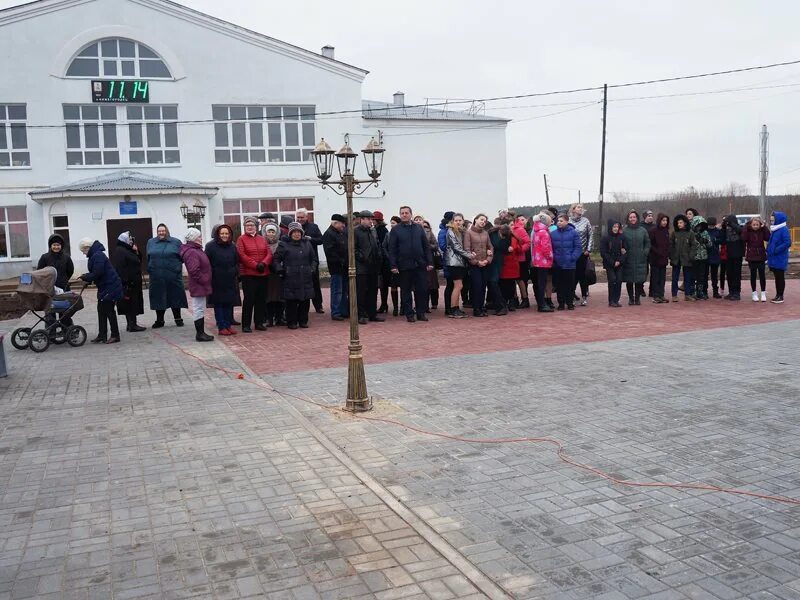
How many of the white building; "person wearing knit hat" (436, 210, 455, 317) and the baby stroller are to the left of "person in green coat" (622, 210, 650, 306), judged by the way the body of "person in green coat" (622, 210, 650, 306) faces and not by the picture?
0

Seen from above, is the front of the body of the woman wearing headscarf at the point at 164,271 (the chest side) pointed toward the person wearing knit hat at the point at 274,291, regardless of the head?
no

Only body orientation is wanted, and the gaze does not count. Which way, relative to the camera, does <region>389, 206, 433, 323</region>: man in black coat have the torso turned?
toward the camera

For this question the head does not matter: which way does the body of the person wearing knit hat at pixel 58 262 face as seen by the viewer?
toward the camera

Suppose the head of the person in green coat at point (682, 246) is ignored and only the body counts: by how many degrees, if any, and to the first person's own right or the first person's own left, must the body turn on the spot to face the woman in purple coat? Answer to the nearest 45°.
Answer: approximately 45° to the first person's own right

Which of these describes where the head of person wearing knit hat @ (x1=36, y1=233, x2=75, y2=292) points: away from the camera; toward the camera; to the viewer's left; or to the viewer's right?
toward the camera

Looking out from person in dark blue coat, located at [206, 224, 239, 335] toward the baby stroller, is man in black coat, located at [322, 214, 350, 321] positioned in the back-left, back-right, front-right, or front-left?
back-right

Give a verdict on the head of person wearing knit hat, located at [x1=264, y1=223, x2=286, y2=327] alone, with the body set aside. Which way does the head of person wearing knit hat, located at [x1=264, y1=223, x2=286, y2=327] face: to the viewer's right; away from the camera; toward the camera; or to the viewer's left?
toward the camera

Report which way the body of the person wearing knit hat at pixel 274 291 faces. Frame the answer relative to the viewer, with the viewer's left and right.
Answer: facing the viewer

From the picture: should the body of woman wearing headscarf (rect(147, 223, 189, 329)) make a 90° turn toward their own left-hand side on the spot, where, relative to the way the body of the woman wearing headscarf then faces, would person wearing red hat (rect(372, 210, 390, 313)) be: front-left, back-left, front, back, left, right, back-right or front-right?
front

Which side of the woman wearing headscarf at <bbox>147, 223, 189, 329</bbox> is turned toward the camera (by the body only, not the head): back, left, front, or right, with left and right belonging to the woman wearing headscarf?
front

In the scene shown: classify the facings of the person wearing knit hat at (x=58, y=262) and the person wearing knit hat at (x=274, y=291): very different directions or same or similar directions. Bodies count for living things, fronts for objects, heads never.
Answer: same or similar directions

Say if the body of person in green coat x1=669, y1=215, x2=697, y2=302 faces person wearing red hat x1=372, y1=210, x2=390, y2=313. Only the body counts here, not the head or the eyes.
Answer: no

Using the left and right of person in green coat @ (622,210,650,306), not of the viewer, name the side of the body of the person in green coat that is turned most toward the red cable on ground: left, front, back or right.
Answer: front

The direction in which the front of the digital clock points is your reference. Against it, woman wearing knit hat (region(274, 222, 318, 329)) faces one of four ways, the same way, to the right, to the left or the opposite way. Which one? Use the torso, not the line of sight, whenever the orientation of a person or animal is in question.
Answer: the same way

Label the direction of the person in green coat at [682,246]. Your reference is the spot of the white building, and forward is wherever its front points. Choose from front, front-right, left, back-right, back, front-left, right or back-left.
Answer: front-left
